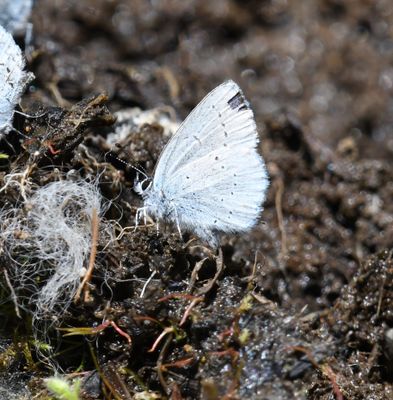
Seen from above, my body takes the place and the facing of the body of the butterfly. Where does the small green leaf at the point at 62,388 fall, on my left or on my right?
on my left

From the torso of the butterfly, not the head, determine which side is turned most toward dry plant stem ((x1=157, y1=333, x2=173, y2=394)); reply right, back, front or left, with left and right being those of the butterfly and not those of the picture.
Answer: left

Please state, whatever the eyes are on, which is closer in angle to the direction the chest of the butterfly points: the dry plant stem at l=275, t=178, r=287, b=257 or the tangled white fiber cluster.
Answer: the tangled white fiber cluster

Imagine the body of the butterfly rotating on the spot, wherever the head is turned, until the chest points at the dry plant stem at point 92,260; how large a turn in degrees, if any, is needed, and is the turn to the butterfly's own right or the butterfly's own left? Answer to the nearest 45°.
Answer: approximately 45° to the butterfly's own left

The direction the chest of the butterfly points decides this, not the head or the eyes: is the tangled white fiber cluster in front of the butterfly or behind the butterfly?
in front

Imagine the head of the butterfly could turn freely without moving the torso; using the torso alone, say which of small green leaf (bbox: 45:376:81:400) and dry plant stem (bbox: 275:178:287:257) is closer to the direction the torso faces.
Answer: the small green leaf

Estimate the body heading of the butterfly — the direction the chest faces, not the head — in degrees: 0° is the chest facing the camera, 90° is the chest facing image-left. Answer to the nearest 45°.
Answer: approximately 90°
